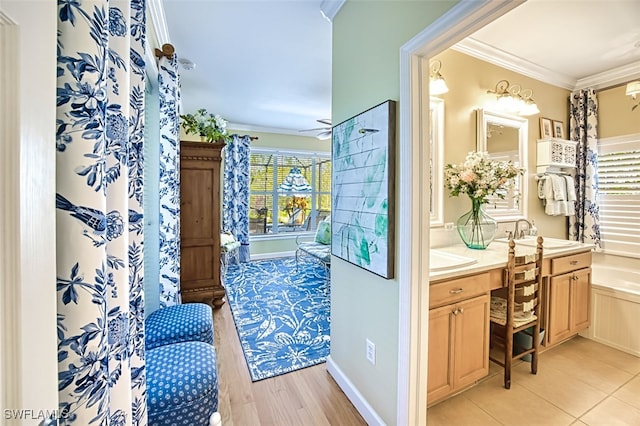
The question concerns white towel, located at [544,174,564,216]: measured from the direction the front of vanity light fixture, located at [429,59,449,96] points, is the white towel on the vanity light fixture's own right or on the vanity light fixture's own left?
on the vanity light fixture's own left

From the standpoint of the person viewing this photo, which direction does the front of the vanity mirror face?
facing the viewer and to the right of the viewer

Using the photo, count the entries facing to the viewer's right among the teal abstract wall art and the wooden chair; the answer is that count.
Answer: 0

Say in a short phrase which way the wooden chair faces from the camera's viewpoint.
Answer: facing away from the viewer and to the left of the viewer

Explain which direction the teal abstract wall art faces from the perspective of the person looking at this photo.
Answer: facing the viewer and to the left of the viewer

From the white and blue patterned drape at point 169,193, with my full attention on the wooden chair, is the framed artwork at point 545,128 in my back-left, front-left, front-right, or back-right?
front-left

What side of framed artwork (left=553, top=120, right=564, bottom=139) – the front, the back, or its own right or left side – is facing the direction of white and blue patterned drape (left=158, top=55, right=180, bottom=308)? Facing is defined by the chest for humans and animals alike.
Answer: right

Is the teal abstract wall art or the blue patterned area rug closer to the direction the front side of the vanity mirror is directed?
the teal abstract wall art

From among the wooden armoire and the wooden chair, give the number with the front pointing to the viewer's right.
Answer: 1

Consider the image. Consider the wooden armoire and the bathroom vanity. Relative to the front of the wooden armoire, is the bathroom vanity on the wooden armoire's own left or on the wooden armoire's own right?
on the wooden armoire's own right

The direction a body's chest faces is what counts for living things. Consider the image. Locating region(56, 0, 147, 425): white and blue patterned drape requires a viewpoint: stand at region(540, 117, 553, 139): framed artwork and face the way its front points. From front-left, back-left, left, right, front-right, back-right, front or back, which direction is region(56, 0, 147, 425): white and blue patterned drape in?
front-right

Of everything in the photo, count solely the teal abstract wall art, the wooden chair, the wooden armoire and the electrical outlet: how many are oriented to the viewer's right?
1

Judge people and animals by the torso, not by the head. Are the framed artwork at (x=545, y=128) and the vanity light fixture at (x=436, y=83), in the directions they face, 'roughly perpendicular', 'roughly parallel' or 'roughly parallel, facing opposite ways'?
roughly parallel

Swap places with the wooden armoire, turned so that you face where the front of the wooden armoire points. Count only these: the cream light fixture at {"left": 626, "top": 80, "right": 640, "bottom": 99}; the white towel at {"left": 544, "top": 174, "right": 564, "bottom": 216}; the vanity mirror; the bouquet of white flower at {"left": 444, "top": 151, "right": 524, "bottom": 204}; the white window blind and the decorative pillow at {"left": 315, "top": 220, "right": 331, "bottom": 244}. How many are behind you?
0

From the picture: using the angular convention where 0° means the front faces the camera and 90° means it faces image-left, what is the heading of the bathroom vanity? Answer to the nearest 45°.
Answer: approximately 315°

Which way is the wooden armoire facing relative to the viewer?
to the viewer's right

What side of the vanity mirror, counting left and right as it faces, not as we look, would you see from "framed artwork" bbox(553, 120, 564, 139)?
left

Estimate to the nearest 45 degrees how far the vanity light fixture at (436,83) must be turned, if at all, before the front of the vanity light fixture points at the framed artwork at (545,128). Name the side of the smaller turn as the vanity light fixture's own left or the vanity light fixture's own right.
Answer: approximately 90° to the vanity light fixture's own left

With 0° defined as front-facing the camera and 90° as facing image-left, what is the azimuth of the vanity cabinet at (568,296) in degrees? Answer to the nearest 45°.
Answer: approximately 315°

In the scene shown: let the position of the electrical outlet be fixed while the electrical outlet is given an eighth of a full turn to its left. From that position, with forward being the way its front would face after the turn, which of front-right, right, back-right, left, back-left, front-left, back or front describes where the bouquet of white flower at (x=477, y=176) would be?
back-left
